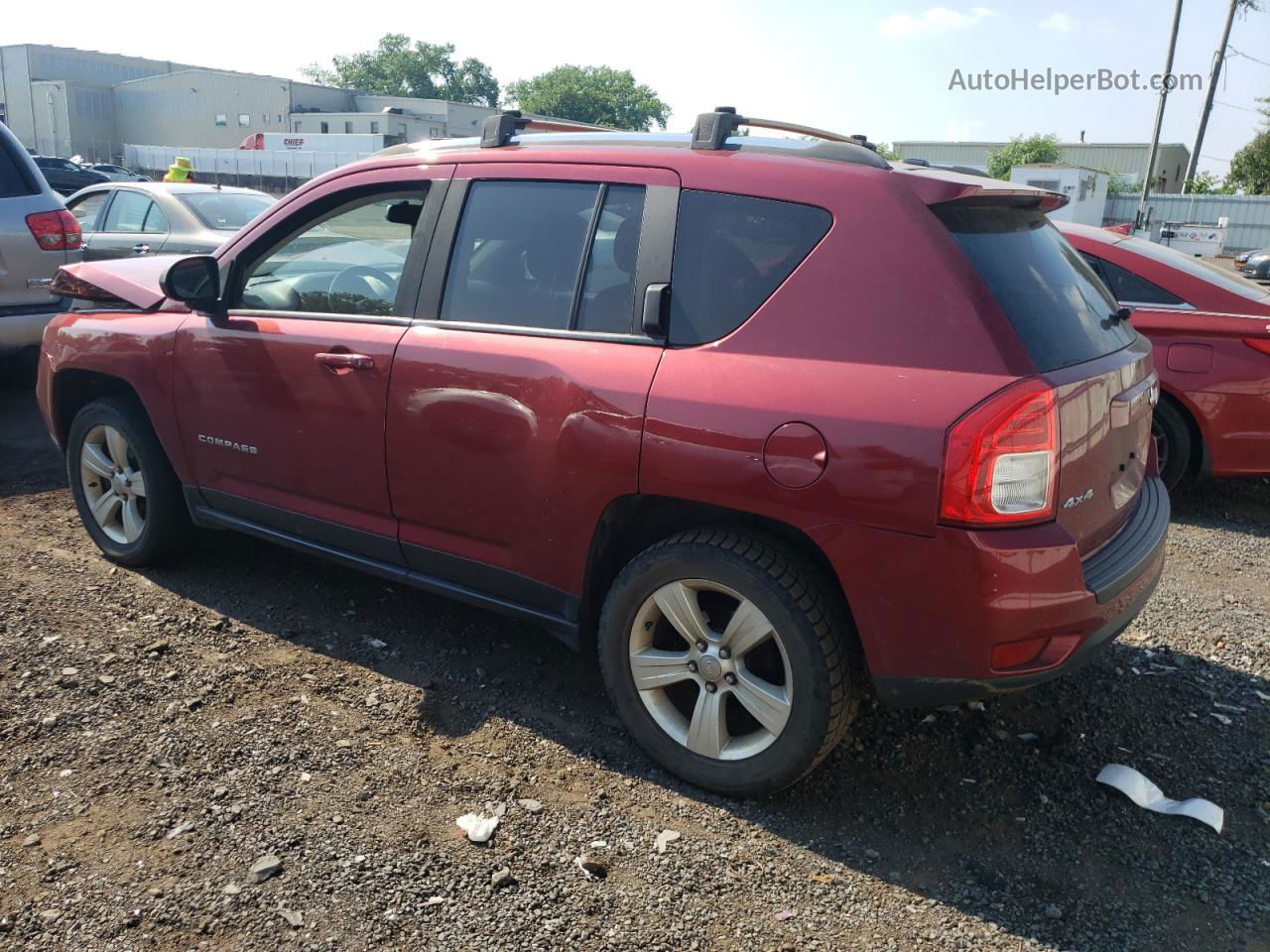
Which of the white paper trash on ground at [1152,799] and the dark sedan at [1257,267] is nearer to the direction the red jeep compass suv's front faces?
the dark sedan

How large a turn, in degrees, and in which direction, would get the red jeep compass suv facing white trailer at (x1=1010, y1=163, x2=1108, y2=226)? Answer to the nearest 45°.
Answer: approximately 90° to its right

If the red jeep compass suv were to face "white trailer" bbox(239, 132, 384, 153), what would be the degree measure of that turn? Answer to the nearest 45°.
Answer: approximately 45° to its right

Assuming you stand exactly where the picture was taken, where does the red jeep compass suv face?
facing away from the viewer and to the left of the viewer

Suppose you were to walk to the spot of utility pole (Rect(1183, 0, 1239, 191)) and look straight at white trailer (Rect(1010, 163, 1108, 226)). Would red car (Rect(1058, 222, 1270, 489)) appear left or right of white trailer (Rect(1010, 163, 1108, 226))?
left

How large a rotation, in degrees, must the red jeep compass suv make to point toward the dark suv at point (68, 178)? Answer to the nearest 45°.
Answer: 0° — it already faces it

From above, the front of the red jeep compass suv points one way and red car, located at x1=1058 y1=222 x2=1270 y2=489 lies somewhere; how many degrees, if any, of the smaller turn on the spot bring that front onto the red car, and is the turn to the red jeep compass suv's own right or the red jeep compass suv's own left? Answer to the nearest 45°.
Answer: approximately 90° to the red jeep compass suv's own right

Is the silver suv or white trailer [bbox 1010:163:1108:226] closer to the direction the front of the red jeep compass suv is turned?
the silver suv

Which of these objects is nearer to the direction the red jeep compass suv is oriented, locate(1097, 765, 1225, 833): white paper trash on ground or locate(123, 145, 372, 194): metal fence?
the metal fence

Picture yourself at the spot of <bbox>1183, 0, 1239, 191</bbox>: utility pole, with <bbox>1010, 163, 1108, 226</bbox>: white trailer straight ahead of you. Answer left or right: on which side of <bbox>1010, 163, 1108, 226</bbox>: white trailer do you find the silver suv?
left

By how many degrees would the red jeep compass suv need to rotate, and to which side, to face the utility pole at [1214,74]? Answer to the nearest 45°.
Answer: approximately 90° to its right

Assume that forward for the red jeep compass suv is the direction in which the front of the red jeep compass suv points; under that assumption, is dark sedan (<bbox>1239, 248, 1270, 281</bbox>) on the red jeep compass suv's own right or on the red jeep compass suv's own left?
on the red jeep compass suv's own right
